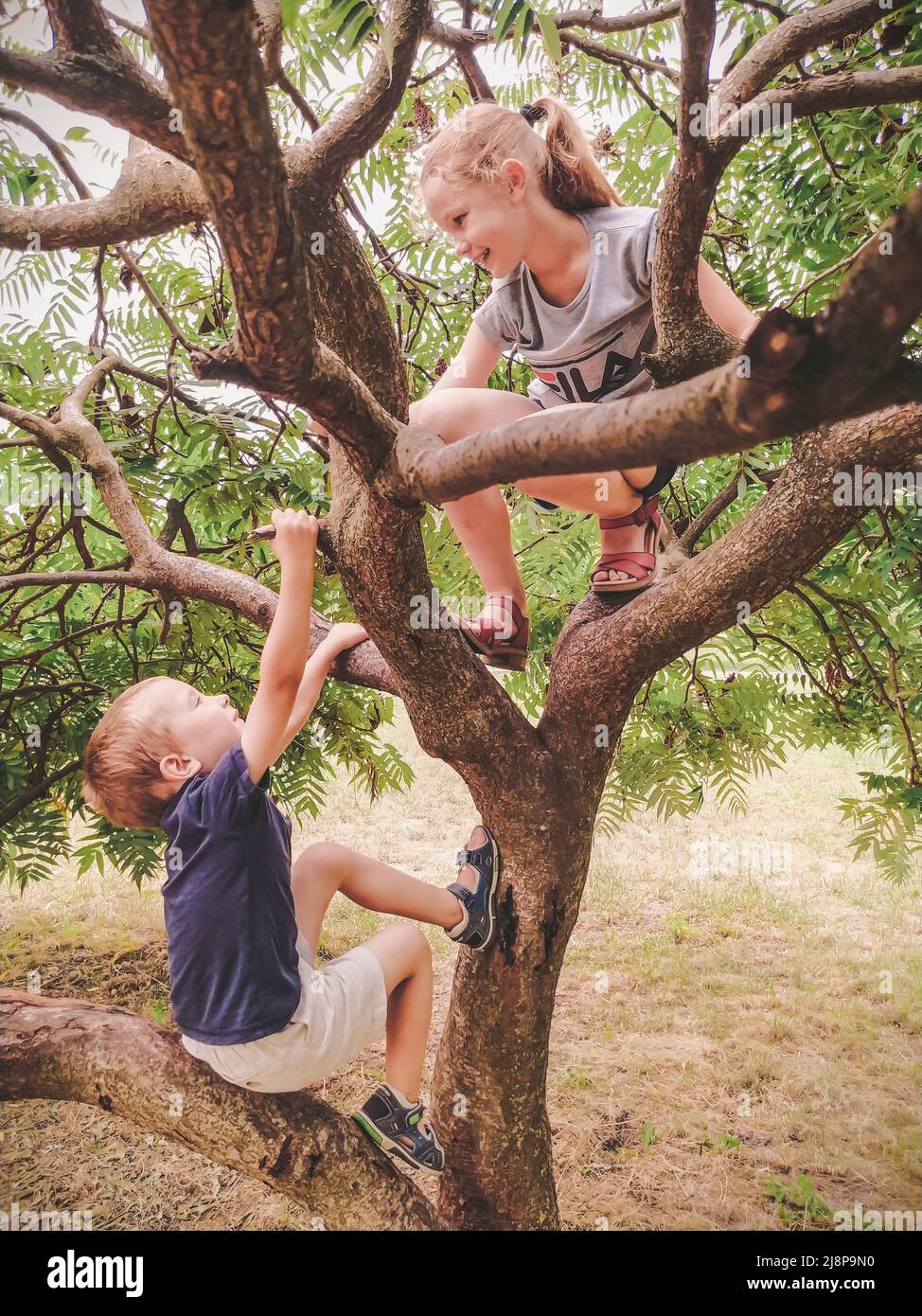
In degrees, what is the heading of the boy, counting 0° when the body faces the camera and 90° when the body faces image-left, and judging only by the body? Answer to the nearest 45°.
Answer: approximately 270°

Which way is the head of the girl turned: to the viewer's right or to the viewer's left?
to the viewer's left

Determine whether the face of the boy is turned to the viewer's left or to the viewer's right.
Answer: to the viewer's right

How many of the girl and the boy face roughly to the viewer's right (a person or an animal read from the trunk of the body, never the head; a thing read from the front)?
1
